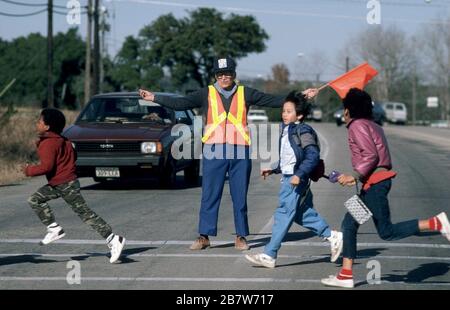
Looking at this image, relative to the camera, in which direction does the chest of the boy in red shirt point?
to the viewer's left

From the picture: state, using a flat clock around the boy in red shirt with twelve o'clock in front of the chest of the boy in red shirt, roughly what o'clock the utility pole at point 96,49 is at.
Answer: The utility pole is roughly at 3 o'clock from the boy in red shirt.

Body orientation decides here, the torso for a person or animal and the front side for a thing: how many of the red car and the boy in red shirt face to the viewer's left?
1

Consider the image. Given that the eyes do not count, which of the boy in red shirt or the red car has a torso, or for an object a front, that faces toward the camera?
the red car

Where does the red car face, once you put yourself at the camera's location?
facing the viewer

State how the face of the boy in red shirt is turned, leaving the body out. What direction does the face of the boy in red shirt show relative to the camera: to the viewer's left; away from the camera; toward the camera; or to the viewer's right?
to the viewer's left

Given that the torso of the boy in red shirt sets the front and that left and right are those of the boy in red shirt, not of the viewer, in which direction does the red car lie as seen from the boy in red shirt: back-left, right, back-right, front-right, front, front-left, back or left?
right

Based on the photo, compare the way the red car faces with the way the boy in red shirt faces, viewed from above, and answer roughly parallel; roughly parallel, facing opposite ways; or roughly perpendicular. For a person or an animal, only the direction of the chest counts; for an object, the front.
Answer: roughly perpendicular

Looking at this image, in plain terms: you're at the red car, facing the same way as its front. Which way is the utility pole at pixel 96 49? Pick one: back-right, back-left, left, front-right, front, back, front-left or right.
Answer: back

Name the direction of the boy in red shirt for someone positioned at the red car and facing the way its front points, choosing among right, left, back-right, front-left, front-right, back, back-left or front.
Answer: front

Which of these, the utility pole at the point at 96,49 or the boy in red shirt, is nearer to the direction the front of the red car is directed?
the boy in red shirt
